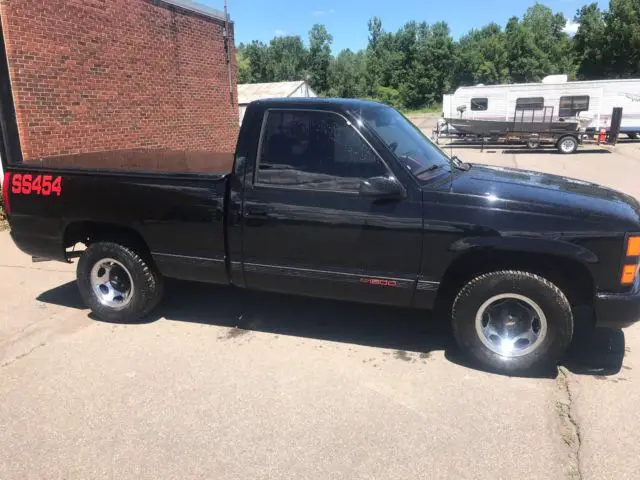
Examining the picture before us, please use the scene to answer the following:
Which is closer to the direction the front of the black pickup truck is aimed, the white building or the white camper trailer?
the white camper trailer

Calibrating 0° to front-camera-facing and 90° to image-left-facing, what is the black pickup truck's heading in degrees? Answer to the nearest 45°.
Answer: approximately 270°

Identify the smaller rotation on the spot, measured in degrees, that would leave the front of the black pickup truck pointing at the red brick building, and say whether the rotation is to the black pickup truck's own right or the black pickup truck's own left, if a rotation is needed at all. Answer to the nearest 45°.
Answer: approximately 135° to the black pickup truck's own left

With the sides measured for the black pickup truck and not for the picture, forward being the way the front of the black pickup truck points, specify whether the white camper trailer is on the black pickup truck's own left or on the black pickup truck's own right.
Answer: on the black pickup truck's own left

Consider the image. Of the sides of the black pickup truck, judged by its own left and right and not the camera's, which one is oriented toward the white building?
left
